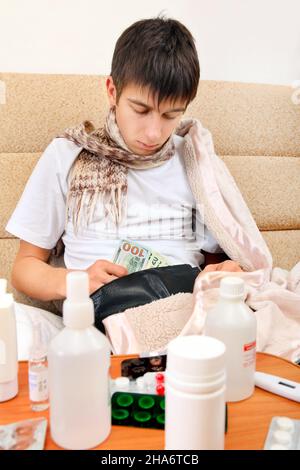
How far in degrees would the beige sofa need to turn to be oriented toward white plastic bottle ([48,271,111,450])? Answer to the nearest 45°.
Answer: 0° — it already faces it

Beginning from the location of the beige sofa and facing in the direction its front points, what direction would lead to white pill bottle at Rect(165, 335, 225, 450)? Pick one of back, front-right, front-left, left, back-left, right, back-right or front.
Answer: front

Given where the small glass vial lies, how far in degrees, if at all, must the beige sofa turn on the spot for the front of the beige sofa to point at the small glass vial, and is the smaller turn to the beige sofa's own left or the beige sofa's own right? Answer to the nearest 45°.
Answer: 0° — it already faces it

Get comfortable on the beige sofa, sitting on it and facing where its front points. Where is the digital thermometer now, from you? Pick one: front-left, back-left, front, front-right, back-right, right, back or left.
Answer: front

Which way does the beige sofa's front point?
toward the camera

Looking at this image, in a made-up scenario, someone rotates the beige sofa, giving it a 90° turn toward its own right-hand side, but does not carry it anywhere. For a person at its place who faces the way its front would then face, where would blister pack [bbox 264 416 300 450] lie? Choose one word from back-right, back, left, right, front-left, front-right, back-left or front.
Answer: left

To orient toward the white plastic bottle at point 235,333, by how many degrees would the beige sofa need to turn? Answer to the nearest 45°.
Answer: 0° — it already faces it
